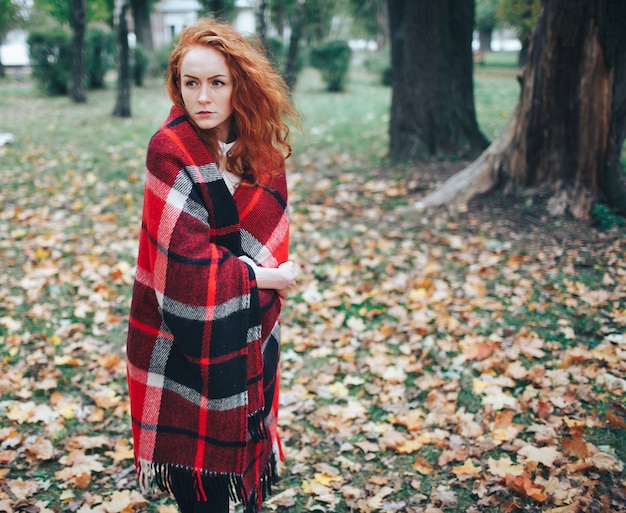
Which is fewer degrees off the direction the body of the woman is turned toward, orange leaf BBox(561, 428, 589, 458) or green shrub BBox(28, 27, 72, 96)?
the orange leaf

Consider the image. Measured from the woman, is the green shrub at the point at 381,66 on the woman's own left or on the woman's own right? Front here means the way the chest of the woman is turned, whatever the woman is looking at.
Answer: on the woman's own left

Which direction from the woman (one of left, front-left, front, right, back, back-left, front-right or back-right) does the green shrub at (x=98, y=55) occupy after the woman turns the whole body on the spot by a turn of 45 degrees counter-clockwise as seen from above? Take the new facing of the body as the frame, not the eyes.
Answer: left

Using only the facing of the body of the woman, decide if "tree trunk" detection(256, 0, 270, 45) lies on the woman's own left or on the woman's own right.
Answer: on the woman's own left

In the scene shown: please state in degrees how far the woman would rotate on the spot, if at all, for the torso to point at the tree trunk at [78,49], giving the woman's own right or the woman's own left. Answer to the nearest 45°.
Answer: approximately 135° to the woman's own left

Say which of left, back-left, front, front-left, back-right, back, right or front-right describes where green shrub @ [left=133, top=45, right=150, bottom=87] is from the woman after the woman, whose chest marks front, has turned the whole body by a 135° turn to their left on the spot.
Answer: front

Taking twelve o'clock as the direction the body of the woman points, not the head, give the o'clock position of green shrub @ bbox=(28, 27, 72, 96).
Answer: The green shrub is roughly at 7 o'clock from the woman.

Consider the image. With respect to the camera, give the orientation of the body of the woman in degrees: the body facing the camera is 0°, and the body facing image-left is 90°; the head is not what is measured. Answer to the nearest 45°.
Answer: approximately 315°

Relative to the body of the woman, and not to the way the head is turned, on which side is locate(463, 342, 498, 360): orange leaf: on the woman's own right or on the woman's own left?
on the woman's own left

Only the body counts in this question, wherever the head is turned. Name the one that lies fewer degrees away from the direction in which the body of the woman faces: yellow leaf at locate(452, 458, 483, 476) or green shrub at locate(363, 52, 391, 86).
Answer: the yellow leaf
